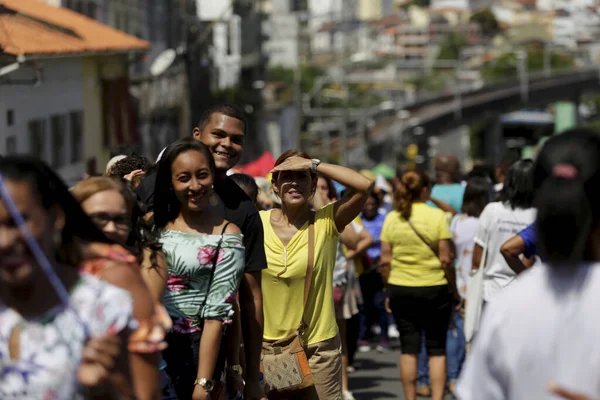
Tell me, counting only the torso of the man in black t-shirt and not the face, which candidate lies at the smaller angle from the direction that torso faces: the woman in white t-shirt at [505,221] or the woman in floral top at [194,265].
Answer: the woman in floral top

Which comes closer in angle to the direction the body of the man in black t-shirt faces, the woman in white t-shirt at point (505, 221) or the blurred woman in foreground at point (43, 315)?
the blurred woman in foreground

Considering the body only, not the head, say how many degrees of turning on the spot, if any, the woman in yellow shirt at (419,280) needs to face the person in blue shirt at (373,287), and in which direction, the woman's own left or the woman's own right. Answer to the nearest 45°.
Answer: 0° — they already face them

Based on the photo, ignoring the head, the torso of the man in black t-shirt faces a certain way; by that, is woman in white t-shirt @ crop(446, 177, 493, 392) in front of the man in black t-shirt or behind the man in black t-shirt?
behind

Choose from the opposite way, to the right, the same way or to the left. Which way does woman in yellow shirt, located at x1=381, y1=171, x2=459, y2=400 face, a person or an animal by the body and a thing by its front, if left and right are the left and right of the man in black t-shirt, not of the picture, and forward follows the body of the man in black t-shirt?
the opposite way

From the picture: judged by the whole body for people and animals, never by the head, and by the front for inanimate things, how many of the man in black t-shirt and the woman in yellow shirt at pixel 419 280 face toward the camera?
1

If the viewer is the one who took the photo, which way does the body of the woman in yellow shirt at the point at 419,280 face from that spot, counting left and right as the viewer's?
facing away from the viewer

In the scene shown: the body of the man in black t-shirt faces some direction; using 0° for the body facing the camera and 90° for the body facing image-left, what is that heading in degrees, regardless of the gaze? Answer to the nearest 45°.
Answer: approximately 0°

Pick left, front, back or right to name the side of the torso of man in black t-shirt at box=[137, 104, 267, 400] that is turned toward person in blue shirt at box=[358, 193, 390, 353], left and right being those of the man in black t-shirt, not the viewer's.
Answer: back
